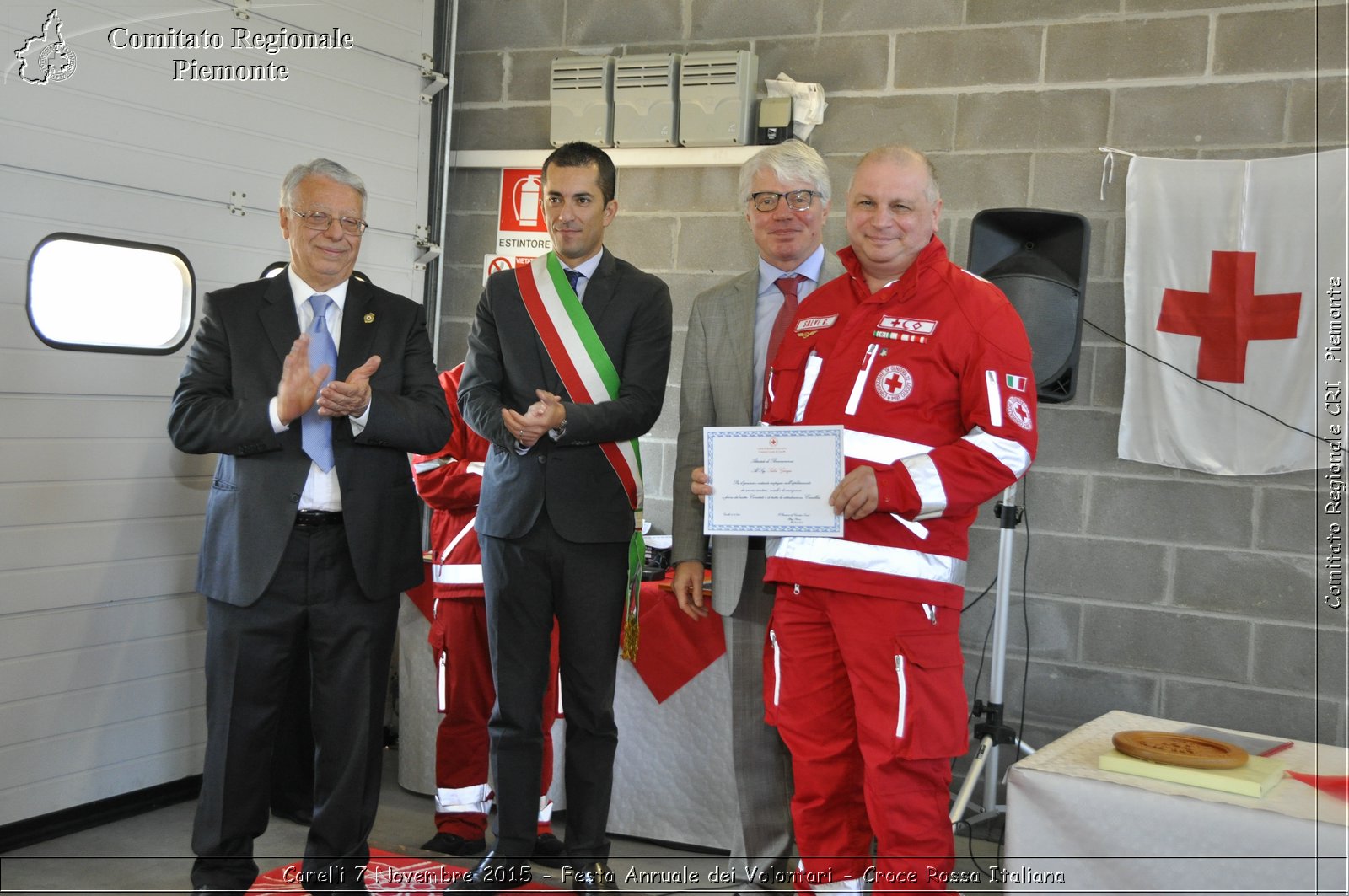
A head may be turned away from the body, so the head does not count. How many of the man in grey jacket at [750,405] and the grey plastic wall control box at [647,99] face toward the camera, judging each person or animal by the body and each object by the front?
2

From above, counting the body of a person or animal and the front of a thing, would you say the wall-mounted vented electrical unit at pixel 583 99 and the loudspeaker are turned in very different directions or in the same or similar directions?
same or similar directions

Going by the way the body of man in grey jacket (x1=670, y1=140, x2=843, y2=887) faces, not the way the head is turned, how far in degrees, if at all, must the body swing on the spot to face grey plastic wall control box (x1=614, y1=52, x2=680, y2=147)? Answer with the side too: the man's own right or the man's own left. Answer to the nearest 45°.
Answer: approximately 180°

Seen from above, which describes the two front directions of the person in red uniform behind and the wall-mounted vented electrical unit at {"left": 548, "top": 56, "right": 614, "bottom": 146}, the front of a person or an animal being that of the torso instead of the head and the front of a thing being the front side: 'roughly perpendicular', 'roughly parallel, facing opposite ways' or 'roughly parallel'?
roughly parallel

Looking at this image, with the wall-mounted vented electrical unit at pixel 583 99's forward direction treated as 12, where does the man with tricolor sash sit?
The man with tricolor sash is roughly at 12 o'clock from the wall-mounted vented electrical unit.

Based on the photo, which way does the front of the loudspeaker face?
toward the camera

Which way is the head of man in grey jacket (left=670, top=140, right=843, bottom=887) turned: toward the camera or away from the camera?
toward the camera

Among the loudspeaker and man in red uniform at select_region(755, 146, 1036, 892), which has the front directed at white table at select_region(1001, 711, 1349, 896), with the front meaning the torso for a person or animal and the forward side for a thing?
the loudspeaker

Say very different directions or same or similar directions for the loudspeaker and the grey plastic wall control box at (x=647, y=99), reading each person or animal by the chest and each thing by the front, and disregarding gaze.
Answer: same or similar directions

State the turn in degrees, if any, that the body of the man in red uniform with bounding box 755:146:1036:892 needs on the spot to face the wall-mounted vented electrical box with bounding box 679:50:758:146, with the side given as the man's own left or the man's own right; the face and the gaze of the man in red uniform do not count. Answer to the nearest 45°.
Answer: approximately 135° to the man's own right

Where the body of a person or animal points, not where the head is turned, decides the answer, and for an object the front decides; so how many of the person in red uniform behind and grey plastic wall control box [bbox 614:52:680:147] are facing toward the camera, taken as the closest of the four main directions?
2

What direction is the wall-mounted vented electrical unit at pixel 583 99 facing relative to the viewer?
toward the camera

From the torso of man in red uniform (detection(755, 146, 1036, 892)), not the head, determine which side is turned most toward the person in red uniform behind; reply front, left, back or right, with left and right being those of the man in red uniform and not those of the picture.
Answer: right

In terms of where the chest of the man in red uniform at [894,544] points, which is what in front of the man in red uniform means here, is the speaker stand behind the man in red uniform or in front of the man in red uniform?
behind

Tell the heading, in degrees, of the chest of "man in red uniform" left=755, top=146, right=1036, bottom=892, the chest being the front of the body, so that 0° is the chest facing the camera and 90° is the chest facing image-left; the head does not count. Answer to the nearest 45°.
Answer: approximately 45°
